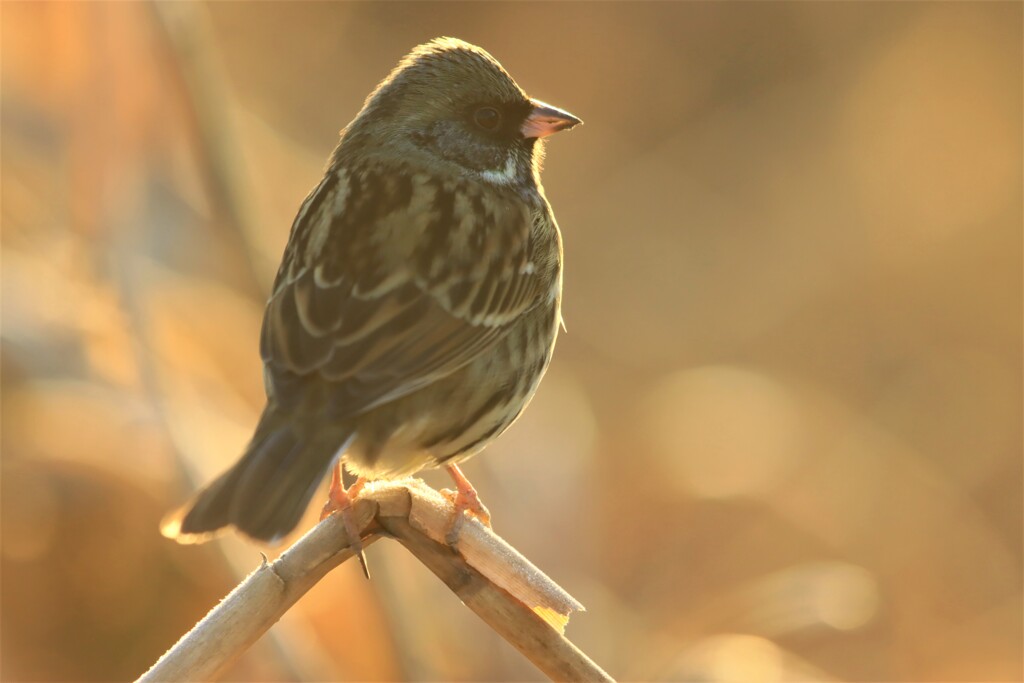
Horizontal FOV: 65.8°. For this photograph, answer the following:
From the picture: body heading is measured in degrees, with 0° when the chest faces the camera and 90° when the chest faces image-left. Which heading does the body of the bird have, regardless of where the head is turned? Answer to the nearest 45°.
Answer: approximately 225°
